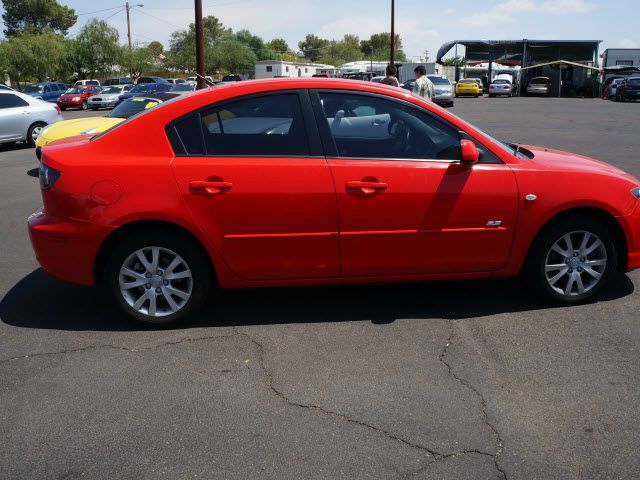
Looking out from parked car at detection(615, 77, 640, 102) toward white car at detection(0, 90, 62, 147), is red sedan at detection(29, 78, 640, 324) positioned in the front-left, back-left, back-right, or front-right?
front-left

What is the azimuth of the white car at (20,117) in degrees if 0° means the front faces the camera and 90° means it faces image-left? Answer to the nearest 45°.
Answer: approximately 90°

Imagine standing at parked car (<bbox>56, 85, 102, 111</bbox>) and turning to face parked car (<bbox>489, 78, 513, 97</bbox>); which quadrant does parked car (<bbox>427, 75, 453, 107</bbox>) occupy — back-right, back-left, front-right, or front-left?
front-right

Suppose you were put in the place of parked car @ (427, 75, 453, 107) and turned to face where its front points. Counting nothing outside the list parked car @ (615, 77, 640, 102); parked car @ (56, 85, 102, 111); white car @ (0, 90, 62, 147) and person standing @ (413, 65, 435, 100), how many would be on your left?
1

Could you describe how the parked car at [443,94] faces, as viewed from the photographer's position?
facing the viewer and to the right of the viewer

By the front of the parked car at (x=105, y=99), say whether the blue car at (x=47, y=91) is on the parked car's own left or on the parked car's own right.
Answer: on the parked car's own right

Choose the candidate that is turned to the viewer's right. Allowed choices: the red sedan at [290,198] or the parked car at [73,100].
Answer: the red sedan

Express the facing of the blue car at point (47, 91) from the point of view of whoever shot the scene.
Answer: facing the viewer and to the left of the viewer

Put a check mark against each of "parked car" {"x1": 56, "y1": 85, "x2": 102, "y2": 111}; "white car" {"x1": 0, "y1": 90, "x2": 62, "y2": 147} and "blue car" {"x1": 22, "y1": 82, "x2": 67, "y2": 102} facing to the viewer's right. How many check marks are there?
0

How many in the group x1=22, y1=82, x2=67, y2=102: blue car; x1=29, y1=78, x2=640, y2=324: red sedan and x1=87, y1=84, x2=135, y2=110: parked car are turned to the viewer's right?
1

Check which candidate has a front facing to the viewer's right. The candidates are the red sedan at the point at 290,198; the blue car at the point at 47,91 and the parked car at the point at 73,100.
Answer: the red sedan

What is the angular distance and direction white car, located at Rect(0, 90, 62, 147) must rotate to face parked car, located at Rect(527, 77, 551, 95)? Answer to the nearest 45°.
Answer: approximately 135° to its right

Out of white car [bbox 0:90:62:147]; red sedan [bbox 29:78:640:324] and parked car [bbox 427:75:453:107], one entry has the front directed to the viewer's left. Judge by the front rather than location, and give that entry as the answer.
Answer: the white car

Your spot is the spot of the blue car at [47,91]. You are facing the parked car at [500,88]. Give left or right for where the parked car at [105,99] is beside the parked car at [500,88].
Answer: right

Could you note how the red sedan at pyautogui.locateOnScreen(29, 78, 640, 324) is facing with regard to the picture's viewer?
facing to the right of the viewer

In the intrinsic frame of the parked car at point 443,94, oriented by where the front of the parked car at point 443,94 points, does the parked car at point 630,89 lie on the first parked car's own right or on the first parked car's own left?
on the first parked car's own left
